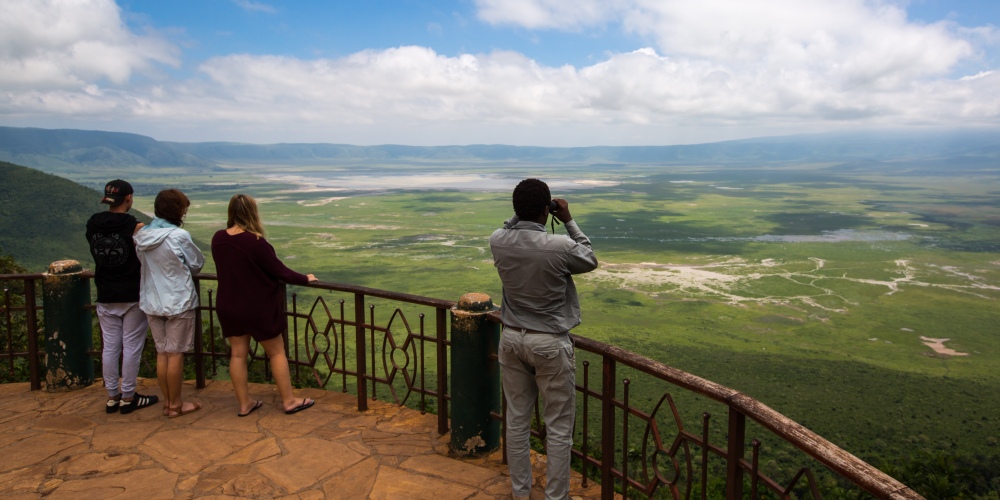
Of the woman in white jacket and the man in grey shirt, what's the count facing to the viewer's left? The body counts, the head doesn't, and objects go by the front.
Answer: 0

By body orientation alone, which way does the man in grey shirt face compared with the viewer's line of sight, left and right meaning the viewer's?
facing away from the viewer and to the right of the viewer

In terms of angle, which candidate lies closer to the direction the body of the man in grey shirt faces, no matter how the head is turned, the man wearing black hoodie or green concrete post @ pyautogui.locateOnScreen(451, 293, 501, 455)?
the green concrete post

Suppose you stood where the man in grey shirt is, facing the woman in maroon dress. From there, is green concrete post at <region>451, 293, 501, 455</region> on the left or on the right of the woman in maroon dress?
right

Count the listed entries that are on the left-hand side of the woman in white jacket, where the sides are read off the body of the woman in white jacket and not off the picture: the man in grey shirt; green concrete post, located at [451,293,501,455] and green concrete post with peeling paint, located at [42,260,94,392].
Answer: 1

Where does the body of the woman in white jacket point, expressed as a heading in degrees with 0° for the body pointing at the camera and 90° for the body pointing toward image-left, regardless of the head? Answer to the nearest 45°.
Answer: approximately 225°

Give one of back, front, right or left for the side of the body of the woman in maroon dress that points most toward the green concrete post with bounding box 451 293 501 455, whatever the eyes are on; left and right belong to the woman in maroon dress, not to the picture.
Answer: right

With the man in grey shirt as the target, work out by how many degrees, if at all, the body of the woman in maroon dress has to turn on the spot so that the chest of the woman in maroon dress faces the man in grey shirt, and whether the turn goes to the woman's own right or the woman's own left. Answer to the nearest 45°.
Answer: approximately 90° to the woman's own right

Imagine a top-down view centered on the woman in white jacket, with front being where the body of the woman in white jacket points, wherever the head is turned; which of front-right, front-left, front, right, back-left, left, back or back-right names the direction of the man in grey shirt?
right

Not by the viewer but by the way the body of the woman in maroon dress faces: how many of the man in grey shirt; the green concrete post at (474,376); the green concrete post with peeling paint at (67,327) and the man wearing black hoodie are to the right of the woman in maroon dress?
2

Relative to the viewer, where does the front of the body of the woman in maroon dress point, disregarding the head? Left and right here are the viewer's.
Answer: facing away from the viewer and to the right of the viewer

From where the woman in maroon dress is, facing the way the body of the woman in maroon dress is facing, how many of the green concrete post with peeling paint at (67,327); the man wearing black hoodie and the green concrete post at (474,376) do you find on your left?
2

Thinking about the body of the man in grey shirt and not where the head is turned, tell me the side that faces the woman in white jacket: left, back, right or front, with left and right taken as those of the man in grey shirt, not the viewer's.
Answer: left

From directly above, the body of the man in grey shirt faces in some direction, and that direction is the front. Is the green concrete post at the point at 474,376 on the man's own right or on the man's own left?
on the man's own left

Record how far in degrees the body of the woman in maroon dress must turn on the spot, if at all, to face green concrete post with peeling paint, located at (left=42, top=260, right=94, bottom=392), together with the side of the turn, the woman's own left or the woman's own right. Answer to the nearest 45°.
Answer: approximately 90° to the woman's own left
